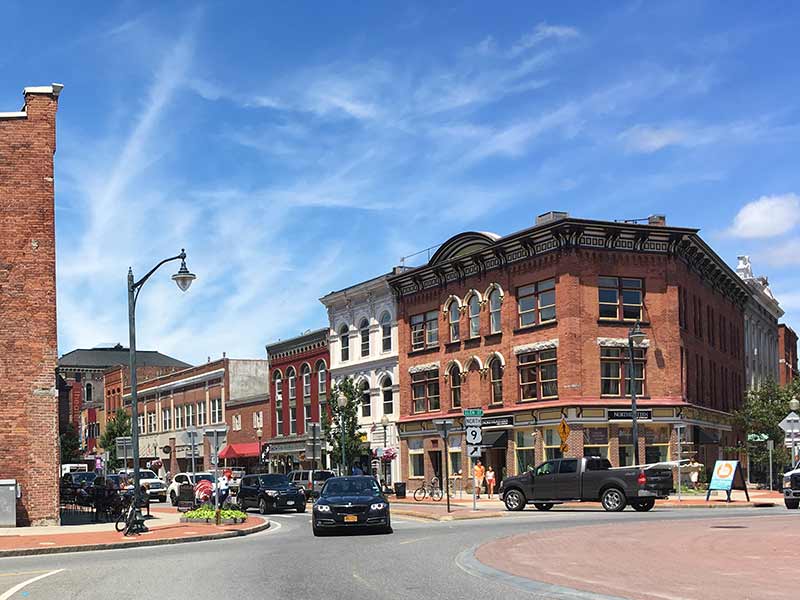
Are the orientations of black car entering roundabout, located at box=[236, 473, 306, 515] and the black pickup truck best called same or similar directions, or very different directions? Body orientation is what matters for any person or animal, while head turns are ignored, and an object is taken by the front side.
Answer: very different directions

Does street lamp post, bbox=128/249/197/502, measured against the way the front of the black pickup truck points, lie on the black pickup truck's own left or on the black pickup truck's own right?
on the black pickup truck's own left

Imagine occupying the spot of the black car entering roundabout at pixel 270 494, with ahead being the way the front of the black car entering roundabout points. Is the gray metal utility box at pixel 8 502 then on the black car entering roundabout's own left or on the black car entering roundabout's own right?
on the black car entering roundabout's own right

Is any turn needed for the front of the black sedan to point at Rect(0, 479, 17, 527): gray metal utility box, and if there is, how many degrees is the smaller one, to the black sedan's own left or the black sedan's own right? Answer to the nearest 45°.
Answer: approximately 135° to the black sedan's own right

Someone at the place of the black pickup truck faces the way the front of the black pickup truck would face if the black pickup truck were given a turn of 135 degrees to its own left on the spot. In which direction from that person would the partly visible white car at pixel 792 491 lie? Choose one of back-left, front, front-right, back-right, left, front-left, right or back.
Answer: left

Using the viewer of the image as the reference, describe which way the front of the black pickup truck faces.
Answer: facing away from the viewer and to the left of the viewer

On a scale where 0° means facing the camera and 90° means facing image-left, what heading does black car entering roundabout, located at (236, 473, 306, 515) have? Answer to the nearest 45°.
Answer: approximately 315°

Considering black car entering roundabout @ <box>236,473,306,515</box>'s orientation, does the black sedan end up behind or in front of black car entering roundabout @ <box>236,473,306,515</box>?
in front

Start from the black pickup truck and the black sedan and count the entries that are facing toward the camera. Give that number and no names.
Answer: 1

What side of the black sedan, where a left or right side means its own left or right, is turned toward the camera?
front

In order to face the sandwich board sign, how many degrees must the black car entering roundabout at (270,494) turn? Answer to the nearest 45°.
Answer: approximately 45° to its left

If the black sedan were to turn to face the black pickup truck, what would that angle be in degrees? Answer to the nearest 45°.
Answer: approximately 135° to its left
